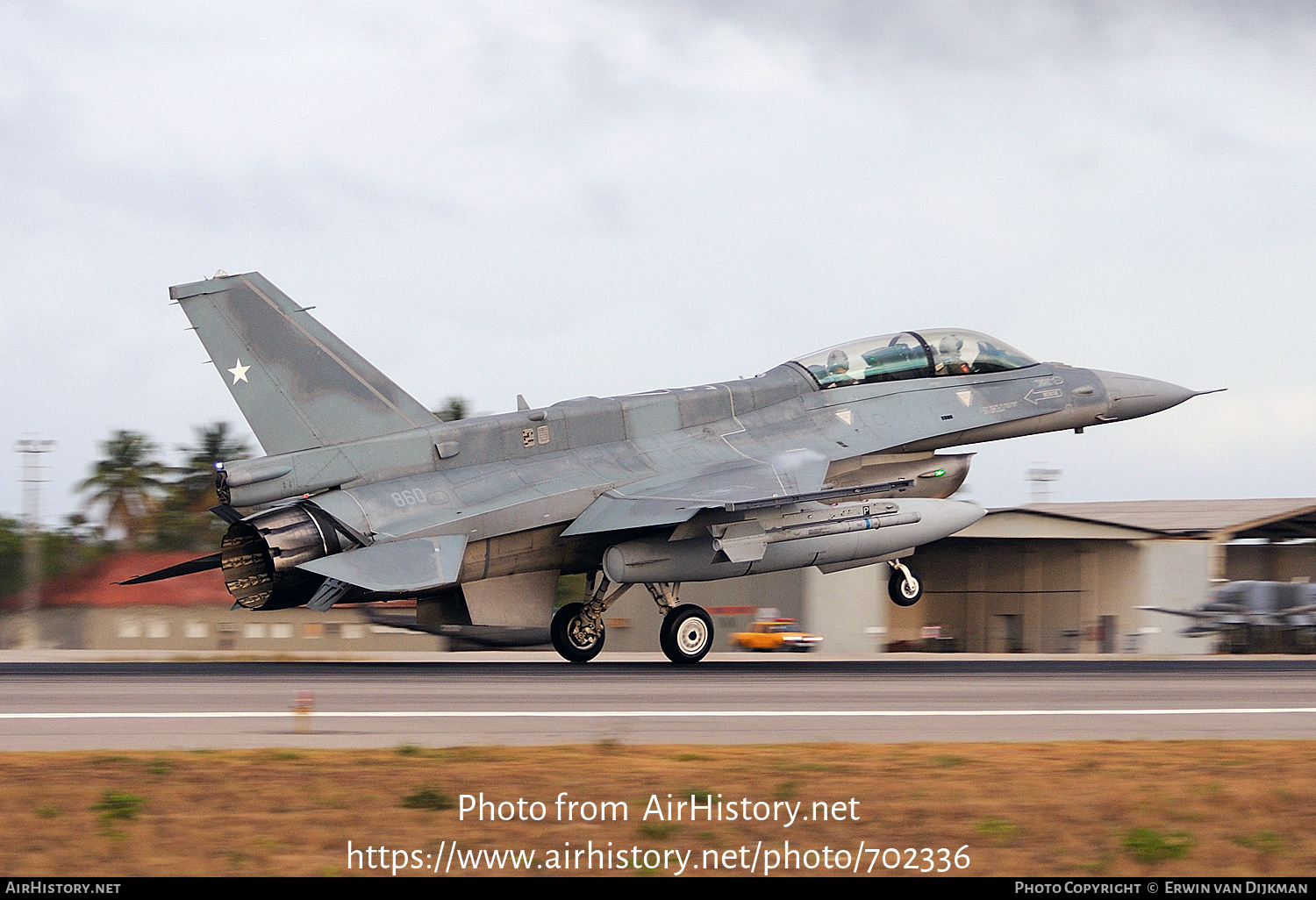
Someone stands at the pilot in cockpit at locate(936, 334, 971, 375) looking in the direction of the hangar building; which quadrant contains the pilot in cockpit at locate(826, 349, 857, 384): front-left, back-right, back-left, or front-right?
back-left

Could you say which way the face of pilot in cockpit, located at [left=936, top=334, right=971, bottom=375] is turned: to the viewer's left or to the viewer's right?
to the viewer's right

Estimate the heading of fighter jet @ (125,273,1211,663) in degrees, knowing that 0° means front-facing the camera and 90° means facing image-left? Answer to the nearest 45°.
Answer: approximately 225°

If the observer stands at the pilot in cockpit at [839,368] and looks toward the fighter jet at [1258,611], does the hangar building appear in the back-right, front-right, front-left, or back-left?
front-left

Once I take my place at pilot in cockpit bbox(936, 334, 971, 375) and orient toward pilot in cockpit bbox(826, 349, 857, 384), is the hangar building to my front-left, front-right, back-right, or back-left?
back-right
